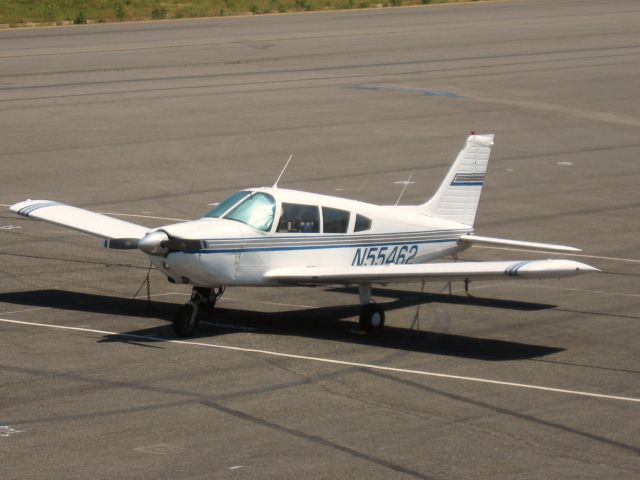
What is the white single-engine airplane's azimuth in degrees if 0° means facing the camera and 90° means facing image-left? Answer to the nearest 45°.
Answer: approximately 45°
